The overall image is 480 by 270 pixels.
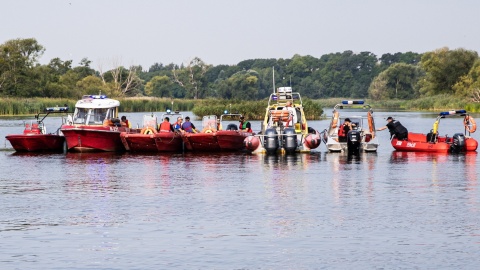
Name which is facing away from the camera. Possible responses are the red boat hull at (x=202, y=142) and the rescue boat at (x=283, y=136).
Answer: the rescue boat

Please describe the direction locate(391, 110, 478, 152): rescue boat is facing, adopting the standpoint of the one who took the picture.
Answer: facing away from the viewer and to the left of the viewer

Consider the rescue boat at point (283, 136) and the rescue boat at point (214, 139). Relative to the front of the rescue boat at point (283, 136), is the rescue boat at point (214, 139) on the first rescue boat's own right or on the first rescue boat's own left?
on the first rescue boat's own left

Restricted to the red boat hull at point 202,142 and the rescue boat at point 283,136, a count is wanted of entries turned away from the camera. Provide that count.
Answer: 1

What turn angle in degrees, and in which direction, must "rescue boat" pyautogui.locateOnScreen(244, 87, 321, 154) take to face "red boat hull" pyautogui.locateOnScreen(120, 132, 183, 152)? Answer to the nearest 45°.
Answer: approximately 90° to its left

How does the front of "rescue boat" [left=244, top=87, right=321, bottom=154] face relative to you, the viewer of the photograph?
facing away from the viewer

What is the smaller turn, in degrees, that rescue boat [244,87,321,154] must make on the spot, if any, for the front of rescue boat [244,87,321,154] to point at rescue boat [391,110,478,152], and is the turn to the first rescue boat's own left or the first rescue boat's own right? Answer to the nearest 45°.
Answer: approximately 90° to the first rescue boat's own right

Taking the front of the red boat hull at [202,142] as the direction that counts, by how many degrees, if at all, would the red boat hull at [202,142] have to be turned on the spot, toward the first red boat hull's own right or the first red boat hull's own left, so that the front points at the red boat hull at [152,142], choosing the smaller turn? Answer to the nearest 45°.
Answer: approximately 45° to the first red boat hull's own right

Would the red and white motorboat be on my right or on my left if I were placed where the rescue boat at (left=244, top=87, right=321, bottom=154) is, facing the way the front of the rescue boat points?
on my left

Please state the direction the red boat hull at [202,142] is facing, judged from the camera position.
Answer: facing the viewer and to the left of the viewer
